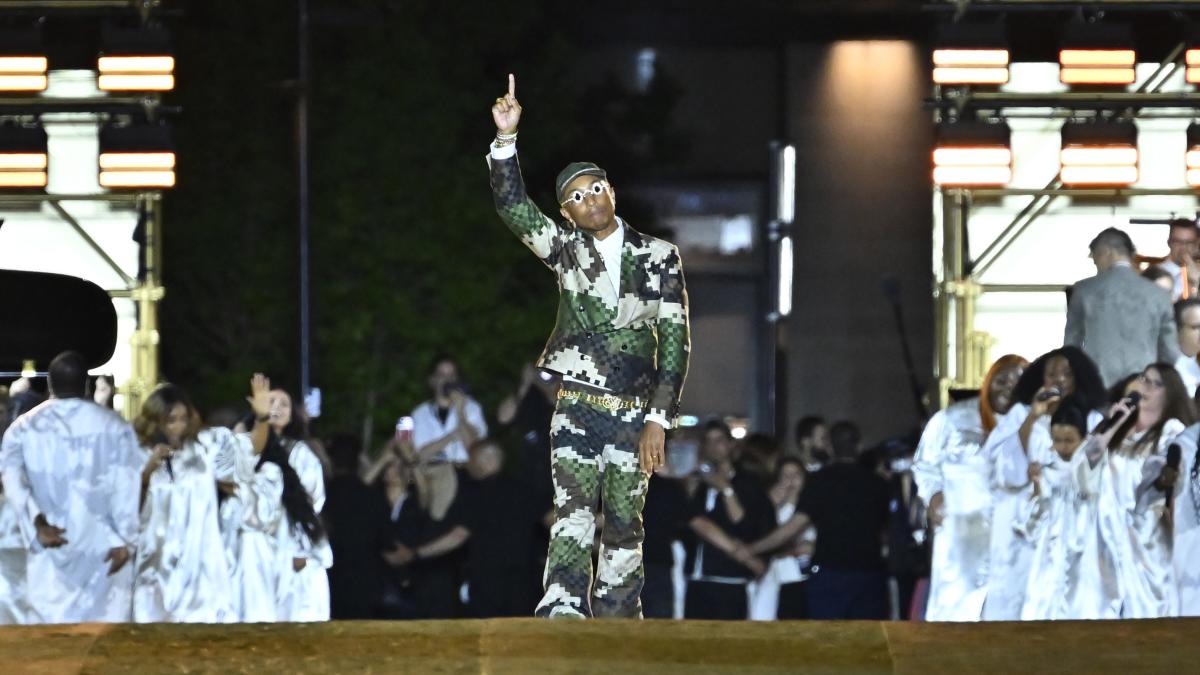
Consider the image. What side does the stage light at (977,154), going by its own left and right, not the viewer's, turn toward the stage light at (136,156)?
right

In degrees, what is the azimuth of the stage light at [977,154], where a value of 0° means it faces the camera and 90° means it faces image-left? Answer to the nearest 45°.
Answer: approximately 0°

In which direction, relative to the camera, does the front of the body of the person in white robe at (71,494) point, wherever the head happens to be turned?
away from the camera

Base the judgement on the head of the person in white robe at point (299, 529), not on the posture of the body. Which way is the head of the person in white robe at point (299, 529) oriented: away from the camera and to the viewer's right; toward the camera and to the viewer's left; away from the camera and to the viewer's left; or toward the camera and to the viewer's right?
toward the camera and to the viewer's left

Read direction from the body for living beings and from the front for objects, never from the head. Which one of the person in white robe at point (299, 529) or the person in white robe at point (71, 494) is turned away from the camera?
the person in white robe at point (71, 494)

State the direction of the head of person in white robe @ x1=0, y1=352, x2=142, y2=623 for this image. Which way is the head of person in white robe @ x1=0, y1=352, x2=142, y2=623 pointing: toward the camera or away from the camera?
away from the camera

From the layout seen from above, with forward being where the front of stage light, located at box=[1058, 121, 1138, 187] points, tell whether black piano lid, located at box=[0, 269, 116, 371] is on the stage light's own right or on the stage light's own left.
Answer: on the stage light's own right

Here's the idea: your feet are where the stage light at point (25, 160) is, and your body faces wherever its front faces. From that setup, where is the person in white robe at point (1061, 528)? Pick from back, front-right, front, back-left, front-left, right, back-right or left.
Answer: front-left

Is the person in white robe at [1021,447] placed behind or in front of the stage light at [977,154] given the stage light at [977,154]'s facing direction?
in front

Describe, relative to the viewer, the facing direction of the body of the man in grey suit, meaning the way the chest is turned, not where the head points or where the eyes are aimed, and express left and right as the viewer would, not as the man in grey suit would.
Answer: facing away from the viewer
